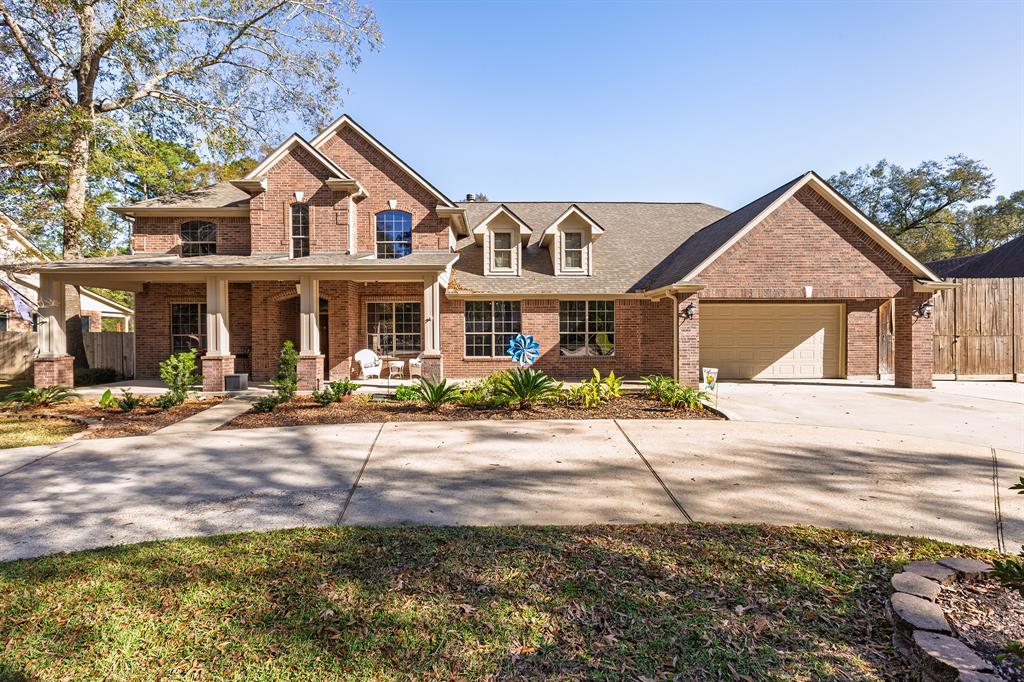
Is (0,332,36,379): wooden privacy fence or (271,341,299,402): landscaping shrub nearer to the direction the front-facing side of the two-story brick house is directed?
the landscaping shrub

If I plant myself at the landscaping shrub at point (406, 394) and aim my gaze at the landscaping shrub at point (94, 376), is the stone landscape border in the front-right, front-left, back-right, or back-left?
back-left

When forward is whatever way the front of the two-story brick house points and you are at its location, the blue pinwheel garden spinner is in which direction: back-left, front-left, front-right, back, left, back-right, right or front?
front

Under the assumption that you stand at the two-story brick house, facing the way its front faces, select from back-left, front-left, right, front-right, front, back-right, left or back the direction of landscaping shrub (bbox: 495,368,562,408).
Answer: front

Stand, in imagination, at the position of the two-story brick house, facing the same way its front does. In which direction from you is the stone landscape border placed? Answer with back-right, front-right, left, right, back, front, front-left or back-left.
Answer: front

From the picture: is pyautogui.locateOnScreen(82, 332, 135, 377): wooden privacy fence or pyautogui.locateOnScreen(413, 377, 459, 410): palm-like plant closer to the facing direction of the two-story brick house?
the palm-like plant

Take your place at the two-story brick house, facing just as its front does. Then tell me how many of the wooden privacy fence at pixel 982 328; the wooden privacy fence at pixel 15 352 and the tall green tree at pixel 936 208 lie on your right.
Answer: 1

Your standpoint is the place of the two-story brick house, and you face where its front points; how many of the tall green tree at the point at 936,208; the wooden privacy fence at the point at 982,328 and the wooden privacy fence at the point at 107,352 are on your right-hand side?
1

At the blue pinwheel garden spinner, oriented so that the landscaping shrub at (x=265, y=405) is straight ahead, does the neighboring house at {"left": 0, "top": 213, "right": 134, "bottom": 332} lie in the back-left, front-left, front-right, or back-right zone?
front-right

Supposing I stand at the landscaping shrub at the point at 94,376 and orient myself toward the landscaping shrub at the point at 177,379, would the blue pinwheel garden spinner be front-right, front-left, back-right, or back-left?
front-left

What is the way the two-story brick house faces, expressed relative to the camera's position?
facing the viewer

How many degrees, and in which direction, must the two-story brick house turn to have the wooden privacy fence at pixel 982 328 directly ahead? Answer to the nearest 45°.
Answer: approximately 90° to its left
